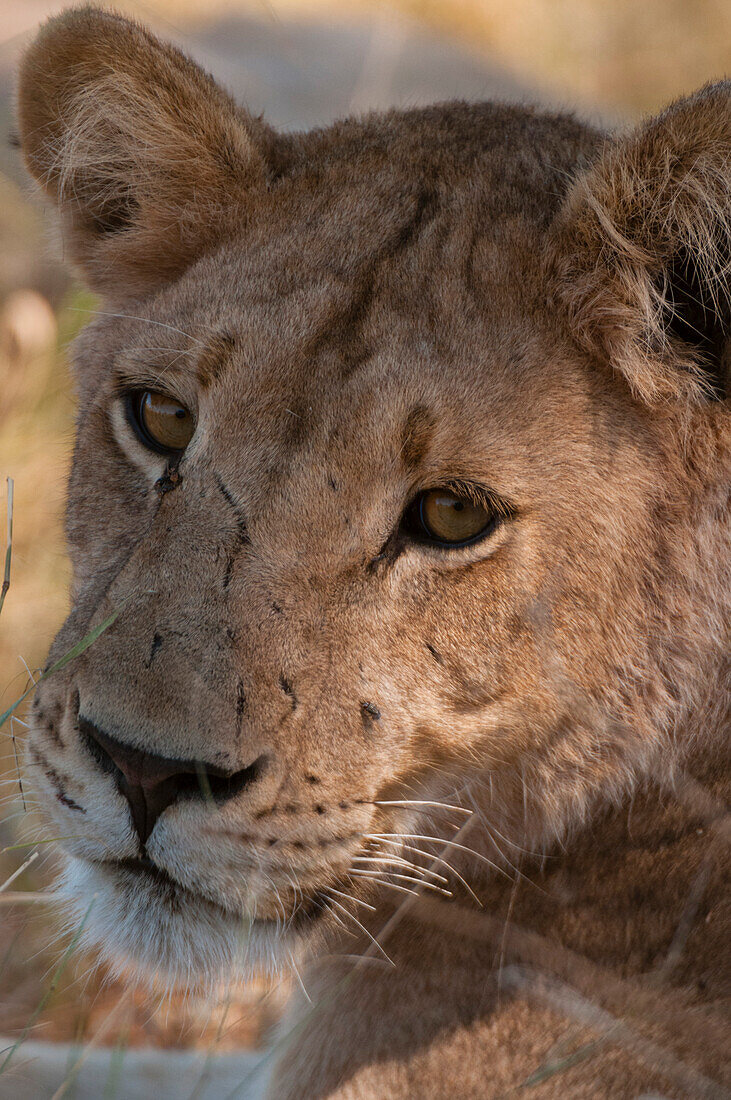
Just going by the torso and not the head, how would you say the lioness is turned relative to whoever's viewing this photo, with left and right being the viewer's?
facing the viewer and to the left of the viewer
